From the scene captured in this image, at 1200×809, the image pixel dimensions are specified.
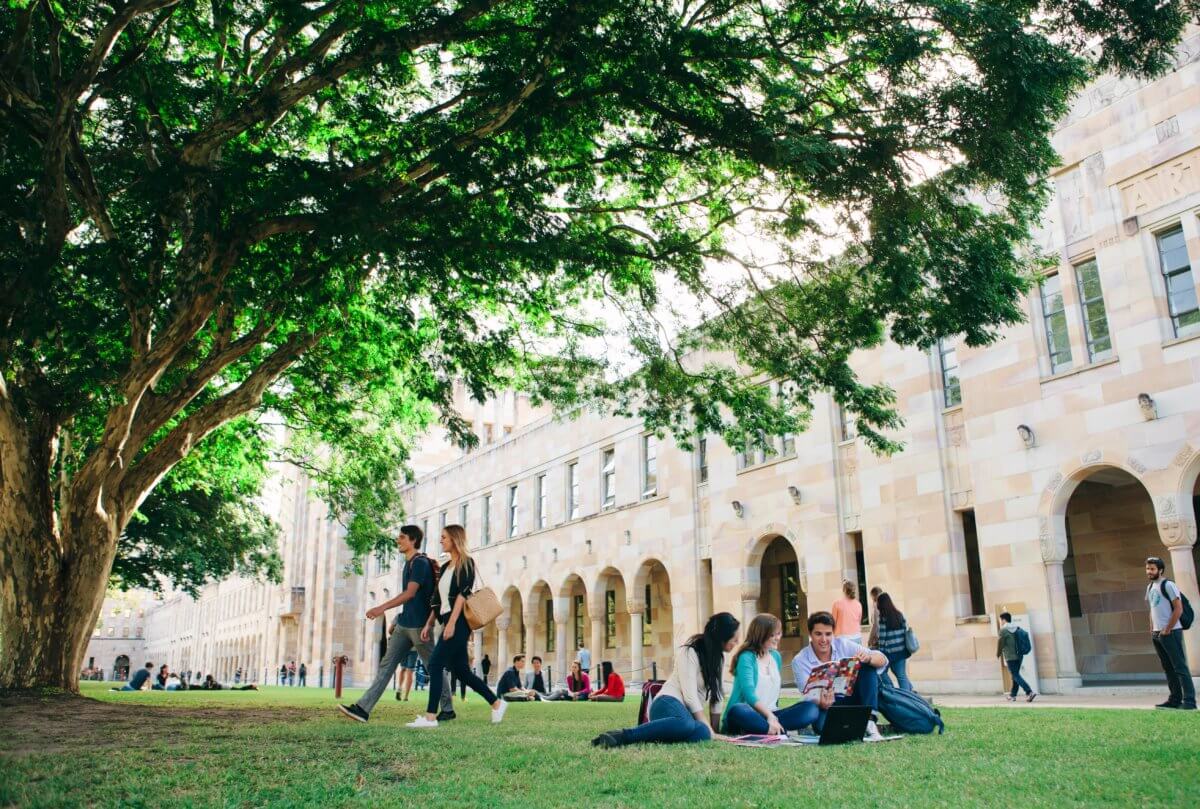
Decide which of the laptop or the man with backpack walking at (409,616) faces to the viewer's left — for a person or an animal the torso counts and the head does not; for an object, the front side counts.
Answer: the man with backpack walking

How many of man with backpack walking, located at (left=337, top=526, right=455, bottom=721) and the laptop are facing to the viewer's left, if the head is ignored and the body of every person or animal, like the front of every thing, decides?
1

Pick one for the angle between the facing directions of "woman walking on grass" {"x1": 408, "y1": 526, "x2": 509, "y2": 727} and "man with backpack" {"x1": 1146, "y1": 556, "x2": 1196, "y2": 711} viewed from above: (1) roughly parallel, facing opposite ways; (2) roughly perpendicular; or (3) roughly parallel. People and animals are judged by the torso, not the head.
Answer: roughly parallel

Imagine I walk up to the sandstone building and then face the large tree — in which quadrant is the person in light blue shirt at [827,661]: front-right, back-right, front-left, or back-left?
front-left

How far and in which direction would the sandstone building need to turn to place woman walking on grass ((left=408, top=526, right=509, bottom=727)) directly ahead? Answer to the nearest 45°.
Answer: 0° — it already faces them

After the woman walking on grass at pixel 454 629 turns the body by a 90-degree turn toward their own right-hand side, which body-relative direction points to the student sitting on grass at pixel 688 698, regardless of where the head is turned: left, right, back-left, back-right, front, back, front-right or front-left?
back-right

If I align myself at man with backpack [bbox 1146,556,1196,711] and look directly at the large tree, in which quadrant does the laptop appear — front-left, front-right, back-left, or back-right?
front-left

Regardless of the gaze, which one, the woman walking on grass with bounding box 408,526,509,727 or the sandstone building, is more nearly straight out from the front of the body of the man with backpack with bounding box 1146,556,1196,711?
the woman walking on grass

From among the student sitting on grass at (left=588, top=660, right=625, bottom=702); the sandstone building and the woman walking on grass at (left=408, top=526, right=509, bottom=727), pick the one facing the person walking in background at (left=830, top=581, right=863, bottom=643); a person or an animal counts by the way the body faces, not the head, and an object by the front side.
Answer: the sandstone building

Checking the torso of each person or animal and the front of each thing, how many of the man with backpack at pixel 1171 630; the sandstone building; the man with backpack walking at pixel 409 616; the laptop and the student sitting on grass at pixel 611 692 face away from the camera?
1

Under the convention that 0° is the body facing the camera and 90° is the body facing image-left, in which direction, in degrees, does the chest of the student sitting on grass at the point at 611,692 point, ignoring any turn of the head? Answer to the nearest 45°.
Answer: approximately 90°

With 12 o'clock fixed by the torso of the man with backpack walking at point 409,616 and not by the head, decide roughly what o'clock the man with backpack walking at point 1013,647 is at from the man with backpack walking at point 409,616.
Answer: the man with backpack walking at point 1013,647 is roughly at 5 o'clock from the man with backpack walking at point 409,616.

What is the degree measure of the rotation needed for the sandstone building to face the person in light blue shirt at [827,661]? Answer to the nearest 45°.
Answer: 0° — it already faces them

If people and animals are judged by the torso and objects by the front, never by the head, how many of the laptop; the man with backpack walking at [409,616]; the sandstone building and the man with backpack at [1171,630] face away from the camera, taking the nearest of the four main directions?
1

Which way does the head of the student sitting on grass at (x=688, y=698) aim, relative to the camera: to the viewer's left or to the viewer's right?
to the viewer's right

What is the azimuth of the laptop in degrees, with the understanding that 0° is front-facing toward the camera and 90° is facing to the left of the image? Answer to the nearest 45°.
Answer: approximately 180°

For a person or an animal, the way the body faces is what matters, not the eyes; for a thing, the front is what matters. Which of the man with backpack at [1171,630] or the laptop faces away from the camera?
the laptop

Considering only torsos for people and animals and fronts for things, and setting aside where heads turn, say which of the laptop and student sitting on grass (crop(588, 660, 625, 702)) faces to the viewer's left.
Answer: the student sitting on grass
